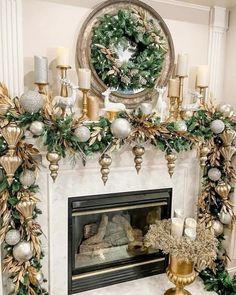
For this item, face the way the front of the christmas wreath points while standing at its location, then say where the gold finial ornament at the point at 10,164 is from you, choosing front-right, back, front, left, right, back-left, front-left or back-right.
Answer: front-right

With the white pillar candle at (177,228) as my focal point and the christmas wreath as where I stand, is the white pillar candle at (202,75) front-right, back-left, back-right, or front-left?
front-left

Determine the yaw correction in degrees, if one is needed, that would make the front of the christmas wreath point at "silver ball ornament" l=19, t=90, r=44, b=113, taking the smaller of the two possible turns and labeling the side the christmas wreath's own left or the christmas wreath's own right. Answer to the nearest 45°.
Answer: approximately 45° to the christmas wreath's own right

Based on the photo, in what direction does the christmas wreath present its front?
toward the camera

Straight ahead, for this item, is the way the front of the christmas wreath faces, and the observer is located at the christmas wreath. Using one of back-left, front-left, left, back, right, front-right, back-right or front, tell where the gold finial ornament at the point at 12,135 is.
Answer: front-right

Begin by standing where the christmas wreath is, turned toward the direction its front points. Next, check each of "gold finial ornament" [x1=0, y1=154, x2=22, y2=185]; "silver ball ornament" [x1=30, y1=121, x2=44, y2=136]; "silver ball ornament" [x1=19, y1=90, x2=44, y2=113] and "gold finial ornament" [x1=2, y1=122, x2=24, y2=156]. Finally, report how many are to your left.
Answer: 0

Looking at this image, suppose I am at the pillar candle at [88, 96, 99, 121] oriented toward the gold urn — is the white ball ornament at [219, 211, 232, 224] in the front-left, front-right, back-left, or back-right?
front-left

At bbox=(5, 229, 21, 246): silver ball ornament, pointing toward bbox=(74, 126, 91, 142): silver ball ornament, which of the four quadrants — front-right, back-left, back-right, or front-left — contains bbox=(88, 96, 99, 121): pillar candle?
front-left
